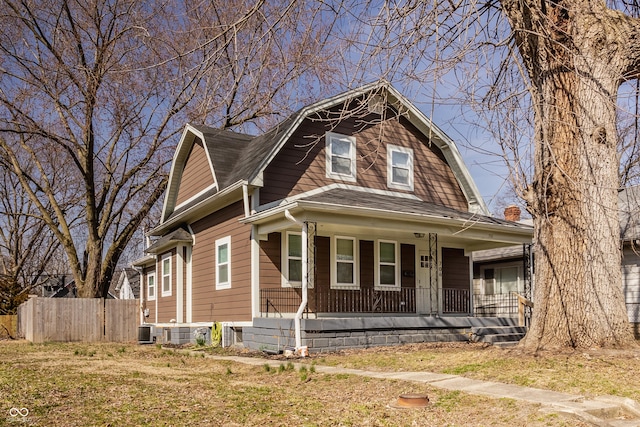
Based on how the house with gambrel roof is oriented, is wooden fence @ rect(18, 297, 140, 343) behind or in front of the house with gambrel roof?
behind

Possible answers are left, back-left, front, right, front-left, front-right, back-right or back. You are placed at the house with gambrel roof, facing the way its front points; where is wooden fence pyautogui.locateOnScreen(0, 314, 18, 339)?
back

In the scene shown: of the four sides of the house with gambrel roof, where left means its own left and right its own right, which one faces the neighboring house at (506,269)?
left

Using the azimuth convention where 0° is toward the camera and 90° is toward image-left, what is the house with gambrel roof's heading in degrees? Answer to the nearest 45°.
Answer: approximately 315°

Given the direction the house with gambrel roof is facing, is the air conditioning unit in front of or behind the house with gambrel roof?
behind
